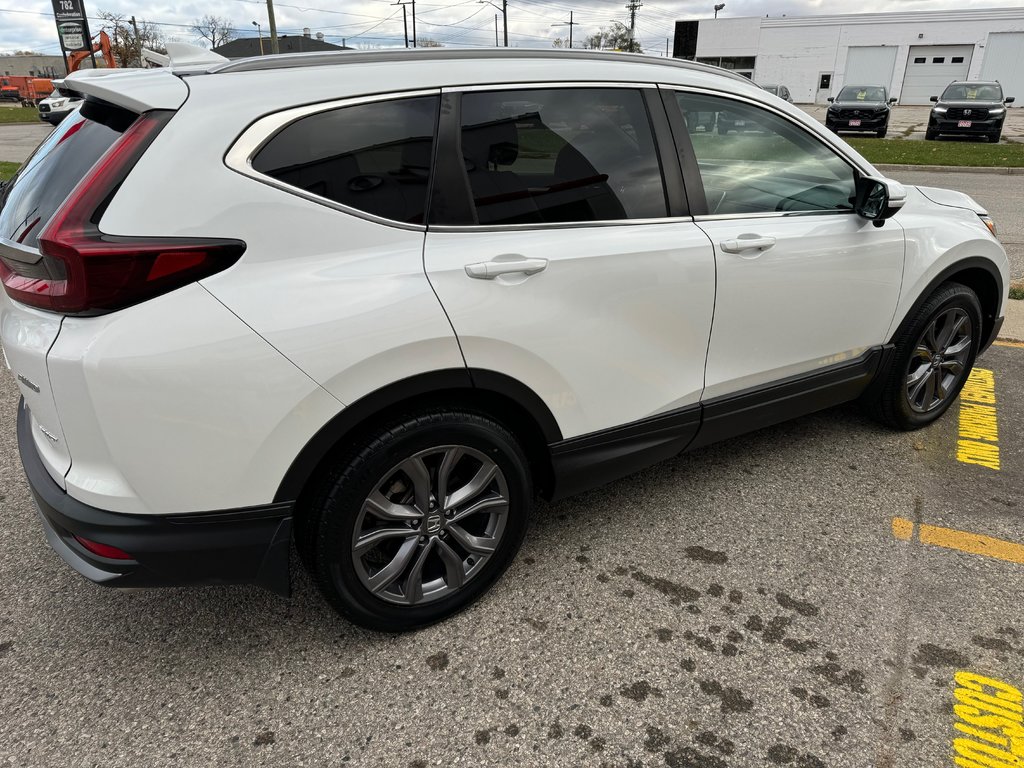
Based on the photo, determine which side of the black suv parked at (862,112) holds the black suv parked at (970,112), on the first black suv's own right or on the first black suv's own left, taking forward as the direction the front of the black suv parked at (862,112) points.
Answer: on the first black suv's own left

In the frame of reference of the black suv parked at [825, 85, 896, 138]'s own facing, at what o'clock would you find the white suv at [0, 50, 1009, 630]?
The white suv is roughly at 12 o'clock from the black suv parked.

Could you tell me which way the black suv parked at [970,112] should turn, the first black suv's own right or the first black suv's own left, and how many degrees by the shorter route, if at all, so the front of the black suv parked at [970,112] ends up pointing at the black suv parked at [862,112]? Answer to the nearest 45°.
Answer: approximately 90° to the first black suv's own right

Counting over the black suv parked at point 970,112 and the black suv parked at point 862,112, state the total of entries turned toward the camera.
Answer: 2

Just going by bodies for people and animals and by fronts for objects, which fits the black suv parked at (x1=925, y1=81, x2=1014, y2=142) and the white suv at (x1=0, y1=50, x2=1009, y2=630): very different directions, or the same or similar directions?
very different directions

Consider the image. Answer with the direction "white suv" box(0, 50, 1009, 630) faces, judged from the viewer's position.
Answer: facing away from the viewer and to the right of the viewer

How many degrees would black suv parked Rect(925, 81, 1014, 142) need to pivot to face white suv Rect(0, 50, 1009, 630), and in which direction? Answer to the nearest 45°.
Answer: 0° — it already faces it

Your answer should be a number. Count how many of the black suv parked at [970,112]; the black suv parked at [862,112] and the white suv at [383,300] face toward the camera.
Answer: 2
